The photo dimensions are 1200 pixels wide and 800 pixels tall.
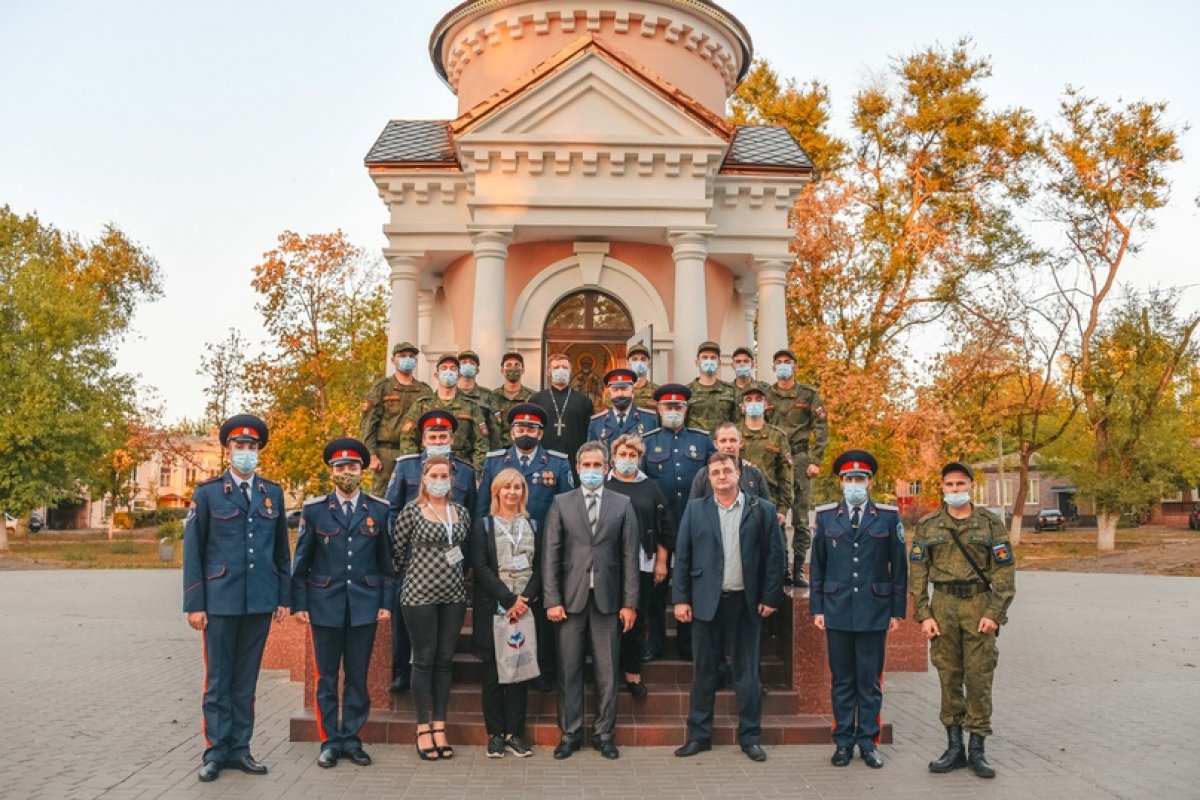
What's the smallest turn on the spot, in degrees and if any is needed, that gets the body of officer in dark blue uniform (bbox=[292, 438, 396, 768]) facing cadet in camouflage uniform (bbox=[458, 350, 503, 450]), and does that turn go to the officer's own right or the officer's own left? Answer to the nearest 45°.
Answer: approximately 135° to the officer's own left

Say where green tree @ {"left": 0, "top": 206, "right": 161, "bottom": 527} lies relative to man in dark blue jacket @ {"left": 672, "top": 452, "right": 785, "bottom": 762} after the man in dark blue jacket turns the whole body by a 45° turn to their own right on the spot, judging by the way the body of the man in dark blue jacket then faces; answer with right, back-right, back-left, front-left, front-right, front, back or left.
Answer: right

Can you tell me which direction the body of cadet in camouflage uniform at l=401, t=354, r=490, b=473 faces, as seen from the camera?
toward the camera

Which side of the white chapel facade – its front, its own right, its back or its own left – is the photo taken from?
front

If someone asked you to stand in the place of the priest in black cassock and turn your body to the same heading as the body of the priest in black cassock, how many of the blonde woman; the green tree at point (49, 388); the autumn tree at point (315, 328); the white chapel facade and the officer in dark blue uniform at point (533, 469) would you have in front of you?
2

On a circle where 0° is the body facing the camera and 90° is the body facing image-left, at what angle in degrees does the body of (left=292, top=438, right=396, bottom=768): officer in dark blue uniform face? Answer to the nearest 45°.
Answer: approximately 0°

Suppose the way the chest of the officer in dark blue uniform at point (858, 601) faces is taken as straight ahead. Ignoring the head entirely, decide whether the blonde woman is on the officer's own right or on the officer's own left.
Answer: on the officer's own right

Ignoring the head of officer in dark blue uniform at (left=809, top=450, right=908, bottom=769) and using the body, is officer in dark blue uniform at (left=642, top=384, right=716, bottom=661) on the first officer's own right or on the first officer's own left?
on the first officer's own right

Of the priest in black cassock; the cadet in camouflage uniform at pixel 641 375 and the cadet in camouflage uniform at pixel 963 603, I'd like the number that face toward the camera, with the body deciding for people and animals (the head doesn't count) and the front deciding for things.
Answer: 3

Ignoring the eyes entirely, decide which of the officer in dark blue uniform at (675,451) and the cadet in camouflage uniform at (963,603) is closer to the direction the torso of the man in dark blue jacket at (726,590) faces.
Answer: the cadet in camouflage uniform

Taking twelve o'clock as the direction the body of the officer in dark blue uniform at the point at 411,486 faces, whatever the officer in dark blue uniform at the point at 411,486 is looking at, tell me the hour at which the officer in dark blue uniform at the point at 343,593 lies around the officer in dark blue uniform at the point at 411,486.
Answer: the officer in dark blue uniform at the point at 343,593 is roughly at 1 o'clock from the officer in dark blue uniform at the point at 411,486.

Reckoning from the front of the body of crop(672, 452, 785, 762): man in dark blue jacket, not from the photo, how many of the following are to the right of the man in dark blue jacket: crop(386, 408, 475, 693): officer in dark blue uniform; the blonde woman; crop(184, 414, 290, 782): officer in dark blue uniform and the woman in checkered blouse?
4
